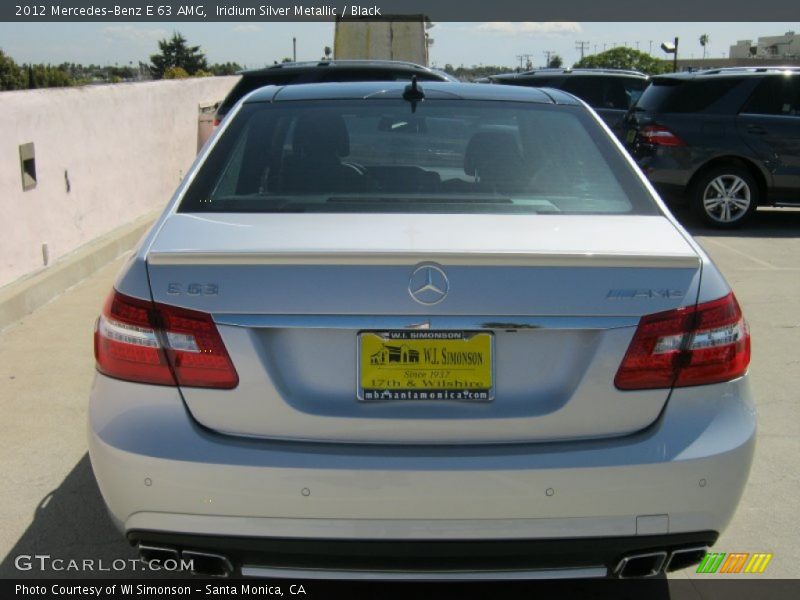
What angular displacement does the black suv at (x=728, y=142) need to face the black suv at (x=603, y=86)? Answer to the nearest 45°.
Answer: approximately 90° to its left

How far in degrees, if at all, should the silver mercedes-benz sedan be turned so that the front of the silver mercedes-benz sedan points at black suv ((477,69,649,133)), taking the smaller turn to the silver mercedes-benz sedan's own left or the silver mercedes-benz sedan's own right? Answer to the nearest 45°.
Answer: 0° — it already faces it

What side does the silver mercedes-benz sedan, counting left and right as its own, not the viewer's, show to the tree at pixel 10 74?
front

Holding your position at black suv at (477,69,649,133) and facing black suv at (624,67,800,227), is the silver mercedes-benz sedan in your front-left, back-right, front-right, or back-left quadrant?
front-right

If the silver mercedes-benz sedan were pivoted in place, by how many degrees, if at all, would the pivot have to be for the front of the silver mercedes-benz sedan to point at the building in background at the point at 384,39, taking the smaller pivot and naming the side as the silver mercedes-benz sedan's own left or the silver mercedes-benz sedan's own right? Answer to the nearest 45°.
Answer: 0° — it already faces it

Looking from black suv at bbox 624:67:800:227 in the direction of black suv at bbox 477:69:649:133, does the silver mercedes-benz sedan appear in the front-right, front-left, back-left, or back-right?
back-left

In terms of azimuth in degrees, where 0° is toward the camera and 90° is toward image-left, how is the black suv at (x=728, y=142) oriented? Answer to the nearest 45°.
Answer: approximately 270°

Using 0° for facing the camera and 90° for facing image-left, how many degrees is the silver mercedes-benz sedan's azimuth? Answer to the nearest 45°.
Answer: approximately 180°
